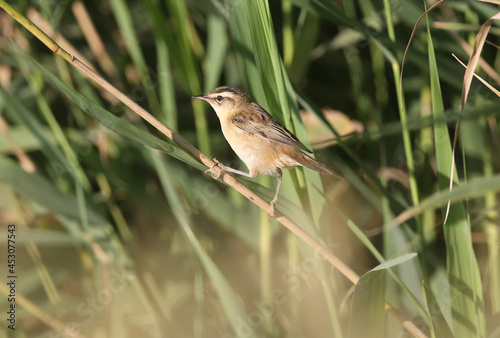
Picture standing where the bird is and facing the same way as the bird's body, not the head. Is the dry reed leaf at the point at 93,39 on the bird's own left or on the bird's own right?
on the bird's own right

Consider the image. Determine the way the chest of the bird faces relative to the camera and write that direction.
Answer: to the viewer's left
